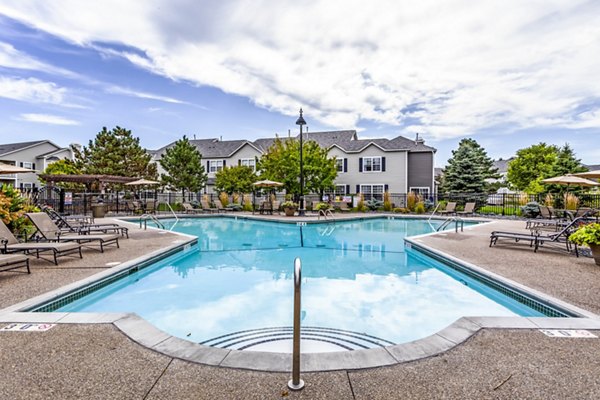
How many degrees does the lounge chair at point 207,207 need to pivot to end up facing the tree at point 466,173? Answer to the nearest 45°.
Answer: approximately 45° to its left

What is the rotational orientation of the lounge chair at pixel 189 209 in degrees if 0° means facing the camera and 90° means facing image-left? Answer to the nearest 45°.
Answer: approximately 315°

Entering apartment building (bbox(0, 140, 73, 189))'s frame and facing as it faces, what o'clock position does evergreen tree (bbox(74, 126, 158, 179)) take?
The evergreen tree is roughly at 1 o'clock from the apartment building.

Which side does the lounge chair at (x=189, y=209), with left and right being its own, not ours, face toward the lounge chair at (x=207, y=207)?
left

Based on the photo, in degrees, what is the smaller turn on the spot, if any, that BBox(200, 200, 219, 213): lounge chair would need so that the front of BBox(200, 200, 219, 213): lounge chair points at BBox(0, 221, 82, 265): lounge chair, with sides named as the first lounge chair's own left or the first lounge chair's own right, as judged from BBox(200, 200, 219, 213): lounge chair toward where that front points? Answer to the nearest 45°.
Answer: approximately 45° to the first lounge chair's own right

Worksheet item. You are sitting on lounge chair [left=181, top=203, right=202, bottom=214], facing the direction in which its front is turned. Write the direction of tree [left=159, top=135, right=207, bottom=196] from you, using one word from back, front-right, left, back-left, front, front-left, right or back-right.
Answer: back-left

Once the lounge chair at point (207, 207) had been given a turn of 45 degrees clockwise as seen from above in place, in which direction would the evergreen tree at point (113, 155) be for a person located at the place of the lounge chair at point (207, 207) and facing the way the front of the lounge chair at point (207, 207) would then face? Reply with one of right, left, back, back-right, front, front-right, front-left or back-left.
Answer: back-right

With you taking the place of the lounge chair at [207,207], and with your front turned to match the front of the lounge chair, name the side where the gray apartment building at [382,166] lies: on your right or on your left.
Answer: on your left

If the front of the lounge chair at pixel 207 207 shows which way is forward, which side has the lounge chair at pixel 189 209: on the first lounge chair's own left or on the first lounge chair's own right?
on the first lounge chair's own right

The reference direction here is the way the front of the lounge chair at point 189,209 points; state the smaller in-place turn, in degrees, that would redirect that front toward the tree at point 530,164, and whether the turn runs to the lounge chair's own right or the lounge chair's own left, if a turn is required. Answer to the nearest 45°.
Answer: approximately 45° to the lounge chair's own left
